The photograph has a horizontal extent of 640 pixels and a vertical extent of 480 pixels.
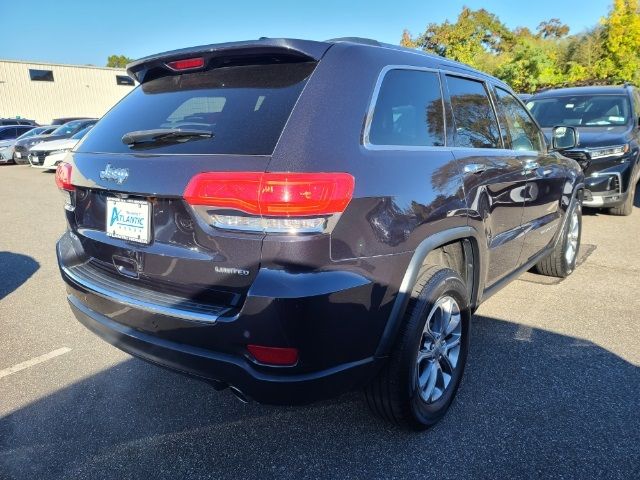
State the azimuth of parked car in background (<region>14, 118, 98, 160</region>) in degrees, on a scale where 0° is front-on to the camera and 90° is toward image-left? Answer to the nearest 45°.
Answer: approximately 45°

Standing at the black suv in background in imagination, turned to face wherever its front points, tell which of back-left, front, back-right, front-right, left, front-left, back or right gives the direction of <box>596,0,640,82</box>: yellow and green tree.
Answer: back-right

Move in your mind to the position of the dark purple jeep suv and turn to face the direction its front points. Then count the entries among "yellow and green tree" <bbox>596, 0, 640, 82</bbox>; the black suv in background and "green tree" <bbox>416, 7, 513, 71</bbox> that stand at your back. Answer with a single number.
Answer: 0

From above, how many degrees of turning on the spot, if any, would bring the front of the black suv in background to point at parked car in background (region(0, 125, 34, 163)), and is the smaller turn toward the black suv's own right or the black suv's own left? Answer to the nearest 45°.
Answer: approximately 45° to the black suv's own right

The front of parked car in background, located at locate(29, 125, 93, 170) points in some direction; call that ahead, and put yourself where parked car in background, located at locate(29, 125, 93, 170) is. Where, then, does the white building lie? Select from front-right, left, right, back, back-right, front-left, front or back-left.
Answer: back-right

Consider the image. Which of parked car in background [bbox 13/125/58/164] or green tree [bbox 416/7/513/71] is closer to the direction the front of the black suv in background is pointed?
the parked car in background

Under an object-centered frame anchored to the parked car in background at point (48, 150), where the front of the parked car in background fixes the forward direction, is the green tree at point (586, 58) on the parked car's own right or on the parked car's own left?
on the parked car's own left

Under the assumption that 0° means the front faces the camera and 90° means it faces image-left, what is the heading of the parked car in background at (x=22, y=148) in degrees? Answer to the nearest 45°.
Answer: approximately 45°

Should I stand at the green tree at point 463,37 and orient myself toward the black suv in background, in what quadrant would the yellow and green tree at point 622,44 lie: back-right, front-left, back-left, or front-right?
front-left

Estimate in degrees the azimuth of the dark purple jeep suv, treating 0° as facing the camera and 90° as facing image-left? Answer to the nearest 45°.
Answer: approximately 225°

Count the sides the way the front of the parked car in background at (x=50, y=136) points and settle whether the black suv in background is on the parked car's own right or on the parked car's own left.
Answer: on the parked car's own left

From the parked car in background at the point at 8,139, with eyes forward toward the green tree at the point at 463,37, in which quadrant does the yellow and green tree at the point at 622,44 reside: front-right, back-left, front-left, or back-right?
front-right

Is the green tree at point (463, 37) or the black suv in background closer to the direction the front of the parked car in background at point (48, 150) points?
the black suv in background

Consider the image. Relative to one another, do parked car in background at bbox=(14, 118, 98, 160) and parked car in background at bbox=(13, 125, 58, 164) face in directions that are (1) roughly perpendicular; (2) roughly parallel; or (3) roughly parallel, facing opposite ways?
roughly parallel

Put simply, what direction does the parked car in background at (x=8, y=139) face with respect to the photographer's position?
facing the viewer and to the left of the viewer

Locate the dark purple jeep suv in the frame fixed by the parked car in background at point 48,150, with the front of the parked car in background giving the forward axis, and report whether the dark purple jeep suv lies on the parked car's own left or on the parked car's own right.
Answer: on the parked car's own left

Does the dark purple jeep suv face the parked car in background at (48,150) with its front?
no

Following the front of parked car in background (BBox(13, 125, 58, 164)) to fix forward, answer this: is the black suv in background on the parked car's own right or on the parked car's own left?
on the parked car's own left

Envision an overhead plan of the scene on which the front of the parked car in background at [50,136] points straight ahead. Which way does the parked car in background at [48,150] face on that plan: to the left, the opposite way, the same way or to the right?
the same way

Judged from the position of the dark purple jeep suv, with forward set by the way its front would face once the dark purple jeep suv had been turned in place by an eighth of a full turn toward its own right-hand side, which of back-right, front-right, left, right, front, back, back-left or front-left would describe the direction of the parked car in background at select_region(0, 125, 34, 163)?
back-left
